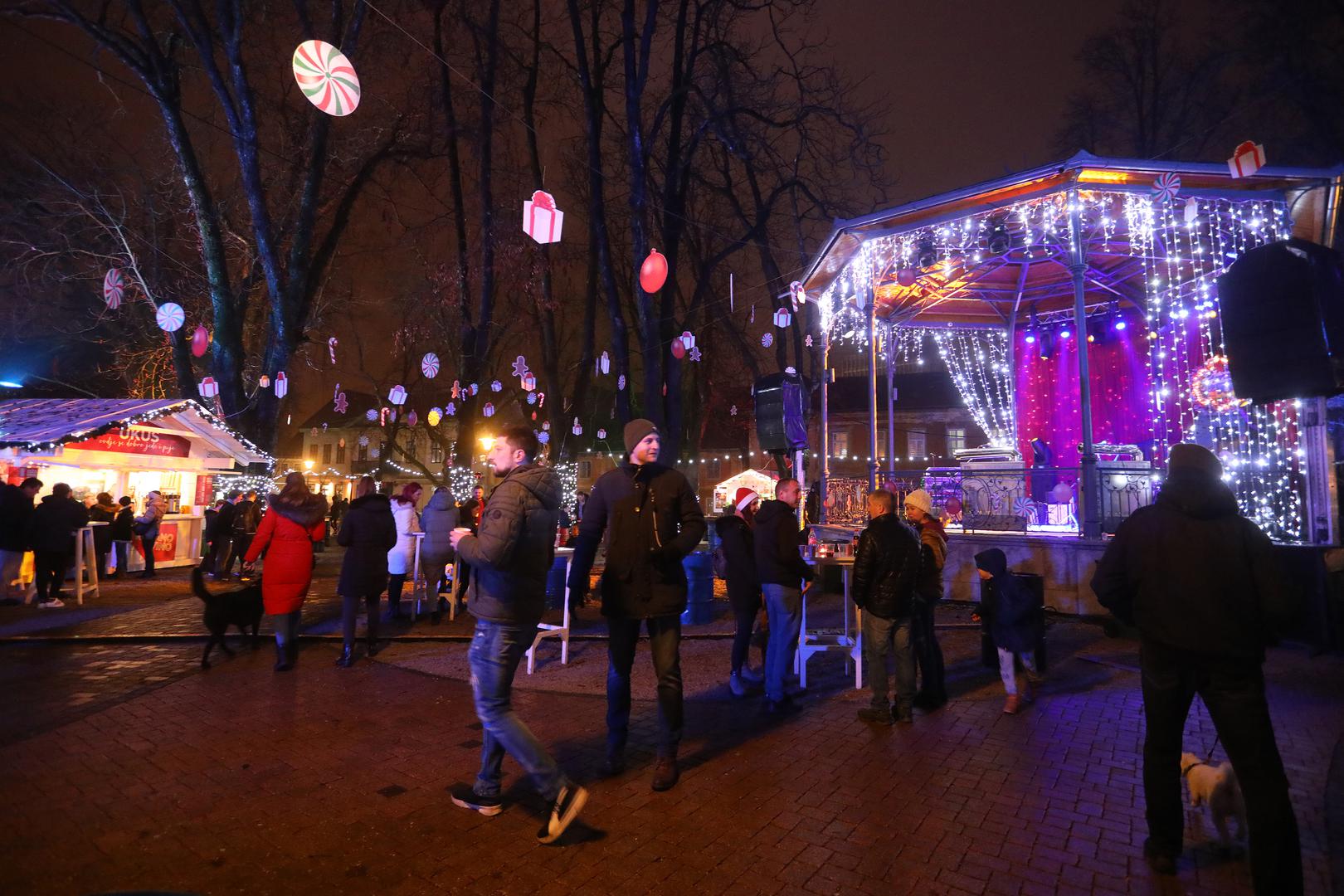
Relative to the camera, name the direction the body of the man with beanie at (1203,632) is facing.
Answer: away from the camera

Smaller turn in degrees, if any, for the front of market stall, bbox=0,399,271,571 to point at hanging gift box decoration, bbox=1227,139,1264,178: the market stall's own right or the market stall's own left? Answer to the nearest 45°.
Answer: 0° — it already faces it

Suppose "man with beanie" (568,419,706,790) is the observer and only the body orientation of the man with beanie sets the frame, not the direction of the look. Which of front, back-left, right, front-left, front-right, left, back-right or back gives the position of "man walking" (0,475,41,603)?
back-right

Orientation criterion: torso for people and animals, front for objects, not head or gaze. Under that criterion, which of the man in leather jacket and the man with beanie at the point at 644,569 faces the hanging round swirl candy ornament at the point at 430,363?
the man in leather jacket

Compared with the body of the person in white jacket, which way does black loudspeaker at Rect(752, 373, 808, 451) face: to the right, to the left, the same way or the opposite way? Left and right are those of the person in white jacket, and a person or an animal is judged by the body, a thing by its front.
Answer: the opposite way

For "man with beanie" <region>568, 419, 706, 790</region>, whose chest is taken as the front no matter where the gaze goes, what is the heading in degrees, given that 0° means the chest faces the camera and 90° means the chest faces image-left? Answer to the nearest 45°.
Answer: approximately 0°

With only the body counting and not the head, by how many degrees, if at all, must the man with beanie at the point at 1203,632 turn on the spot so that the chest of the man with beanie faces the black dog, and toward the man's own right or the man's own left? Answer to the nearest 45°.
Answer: approximately 90° to the man's own left

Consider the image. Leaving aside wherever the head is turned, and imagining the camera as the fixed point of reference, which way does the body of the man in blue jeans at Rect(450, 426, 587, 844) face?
to the viewer's left

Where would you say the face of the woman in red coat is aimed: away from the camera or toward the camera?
away from the camera
